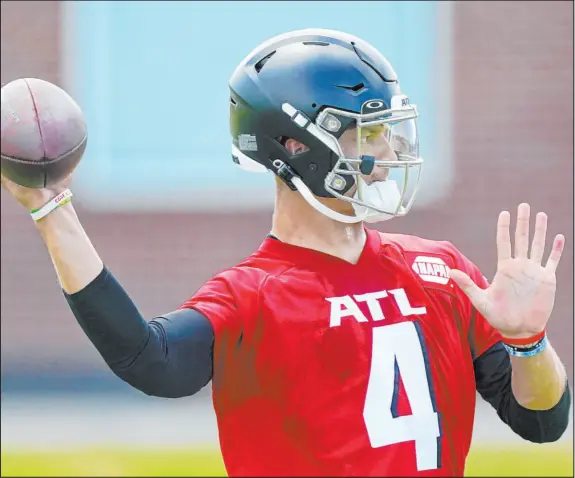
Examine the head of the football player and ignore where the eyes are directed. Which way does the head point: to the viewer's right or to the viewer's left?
to the viewer's right

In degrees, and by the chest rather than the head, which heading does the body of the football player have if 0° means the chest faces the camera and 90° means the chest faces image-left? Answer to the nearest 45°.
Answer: approximately 315°
